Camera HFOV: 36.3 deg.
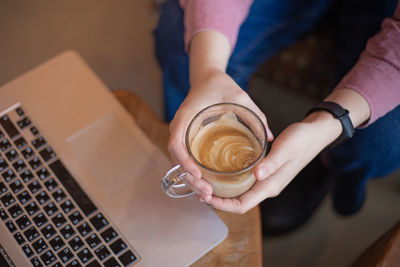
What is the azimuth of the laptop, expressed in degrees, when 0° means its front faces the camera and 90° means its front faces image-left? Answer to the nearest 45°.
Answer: approximately 225°
